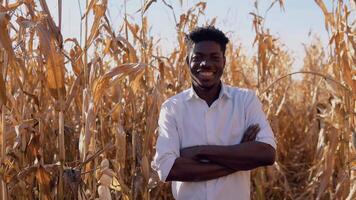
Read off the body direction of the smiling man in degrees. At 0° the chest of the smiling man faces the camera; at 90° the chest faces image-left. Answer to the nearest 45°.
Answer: approximately 0°
